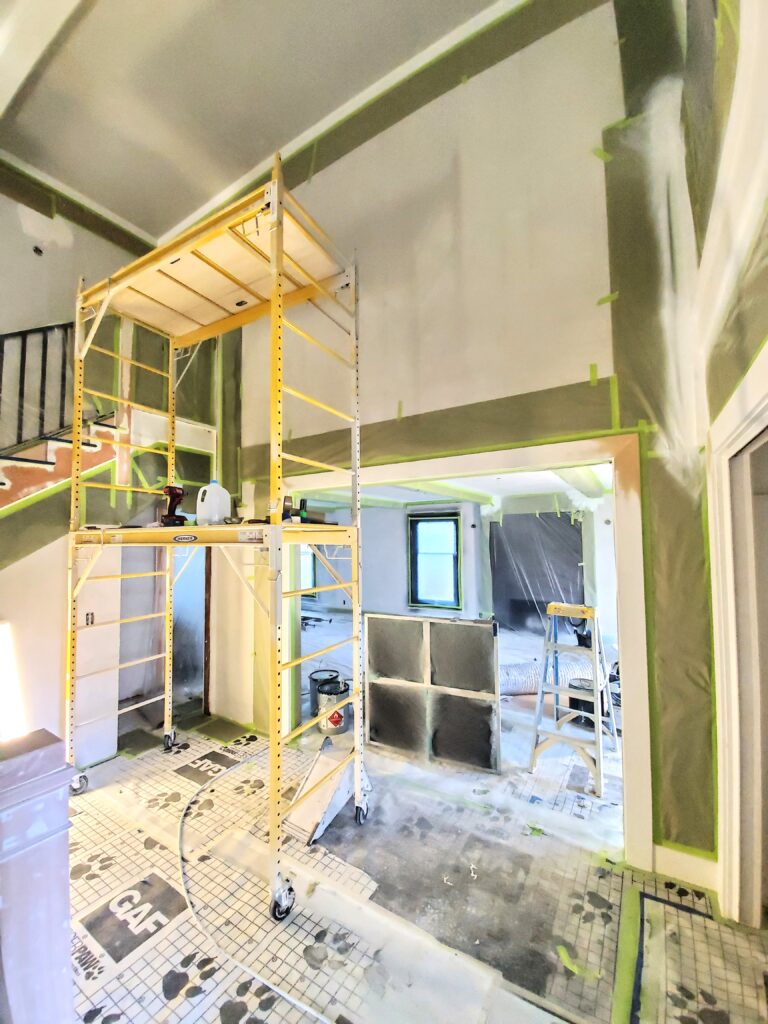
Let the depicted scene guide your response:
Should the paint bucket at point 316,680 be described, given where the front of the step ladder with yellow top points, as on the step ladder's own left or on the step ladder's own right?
on the step ladder's own right

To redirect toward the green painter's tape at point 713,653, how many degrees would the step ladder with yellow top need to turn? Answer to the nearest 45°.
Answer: approximately 90° to its left

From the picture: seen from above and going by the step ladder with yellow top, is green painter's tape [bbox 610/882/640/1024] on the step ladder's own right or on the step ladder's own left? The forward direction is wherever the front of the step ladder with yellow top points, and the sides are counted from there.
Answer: on the step ladder's own left

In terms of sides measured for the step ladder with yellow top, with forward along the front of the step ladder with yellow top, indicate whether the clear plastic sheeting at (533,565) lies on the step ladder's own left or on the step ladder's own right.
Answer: on the step ladder's own right

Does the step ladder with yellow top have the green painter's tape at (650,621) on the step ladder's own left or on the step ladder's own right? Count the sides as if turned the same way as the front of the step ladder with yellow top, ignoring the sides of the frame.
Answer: on the step ladder's own left

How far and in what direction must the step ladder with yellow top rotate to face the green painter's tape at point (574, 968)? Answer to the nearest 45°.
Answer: approximately 45° to its left

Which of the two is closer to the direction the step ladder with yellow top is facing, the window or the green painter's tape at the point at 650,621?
the green painter's tape

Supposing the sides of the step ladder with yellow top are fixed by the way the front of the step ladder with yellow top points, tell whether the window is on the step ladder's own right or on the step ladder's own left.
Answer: on the step ladder's own right

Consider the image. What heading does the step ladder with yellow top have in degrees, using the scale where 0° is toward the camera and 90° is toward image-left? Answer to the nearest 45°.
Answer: approximately 45°
